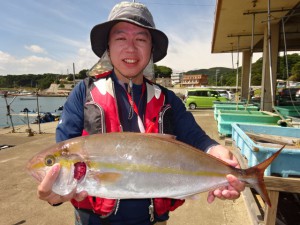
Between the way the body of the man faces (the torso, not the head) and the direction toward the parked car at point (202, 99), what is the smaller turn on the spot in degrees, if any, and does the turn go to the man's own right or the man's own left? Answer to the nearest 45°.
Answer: approximately 180°

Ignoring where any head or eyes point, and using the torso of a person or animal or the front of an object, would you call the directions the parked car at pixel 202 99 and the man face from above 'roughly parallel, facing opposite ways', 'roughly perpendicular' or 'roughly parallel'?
roughly perpendicular

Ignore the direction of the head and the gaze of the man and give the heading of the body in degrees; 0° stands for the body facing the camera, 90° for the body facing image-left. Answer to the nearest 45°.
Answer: approximately 0°

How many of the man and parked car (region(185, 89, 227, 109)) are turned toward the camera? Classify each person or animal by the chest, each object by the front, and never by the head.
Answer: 1

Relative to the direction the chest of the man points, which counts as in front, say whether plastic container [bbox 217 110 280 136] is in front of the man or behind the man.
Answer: behind
